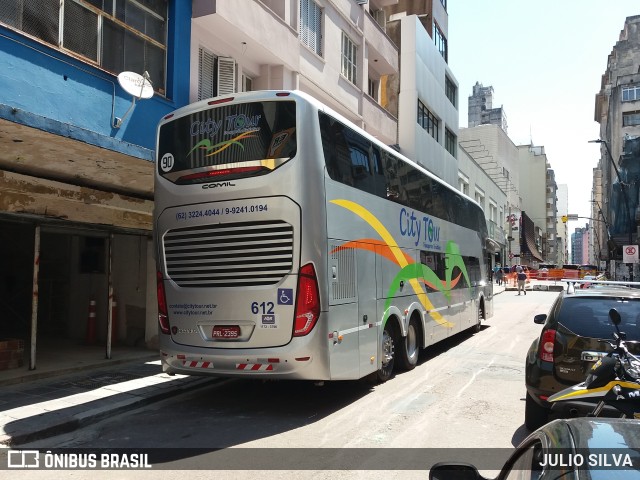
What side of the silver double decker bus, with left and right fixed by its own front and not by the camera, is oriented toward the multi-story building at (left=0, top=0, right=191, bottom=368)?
left

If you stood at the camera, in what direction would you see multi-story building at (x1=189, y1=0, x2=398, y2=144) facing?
facing the viewer and to the right of the viewer

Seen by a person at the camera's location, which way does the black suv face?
facing away from the viewer

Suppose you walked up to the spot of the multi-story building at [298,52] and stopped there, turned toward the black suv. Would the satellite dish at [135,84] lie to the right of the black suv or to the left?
right

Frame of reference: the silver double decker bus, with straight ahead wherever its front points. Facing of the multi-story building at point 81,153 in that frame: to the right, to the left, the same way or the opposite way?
to the right

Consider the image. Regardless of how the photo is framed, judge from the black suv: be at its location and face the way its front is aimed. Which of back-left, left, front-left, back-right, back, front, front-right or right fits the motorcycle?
back

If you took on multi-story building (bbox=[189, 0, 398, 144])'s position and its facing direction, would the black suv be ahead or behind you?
ahead

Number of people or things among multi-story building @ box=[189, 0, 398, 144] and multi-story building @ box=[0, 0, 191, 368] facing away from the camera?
0

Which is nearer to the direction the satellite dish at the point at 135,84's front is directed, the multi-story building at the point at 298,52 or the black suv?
the black suv

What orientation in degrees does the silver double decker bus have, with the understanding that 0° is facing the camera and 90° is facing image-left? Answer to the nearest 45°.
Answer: approximately 225°

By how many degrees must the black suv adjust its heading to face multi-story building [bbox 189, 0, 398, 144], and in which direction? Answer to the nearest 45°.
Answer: approximately 45° to its left
